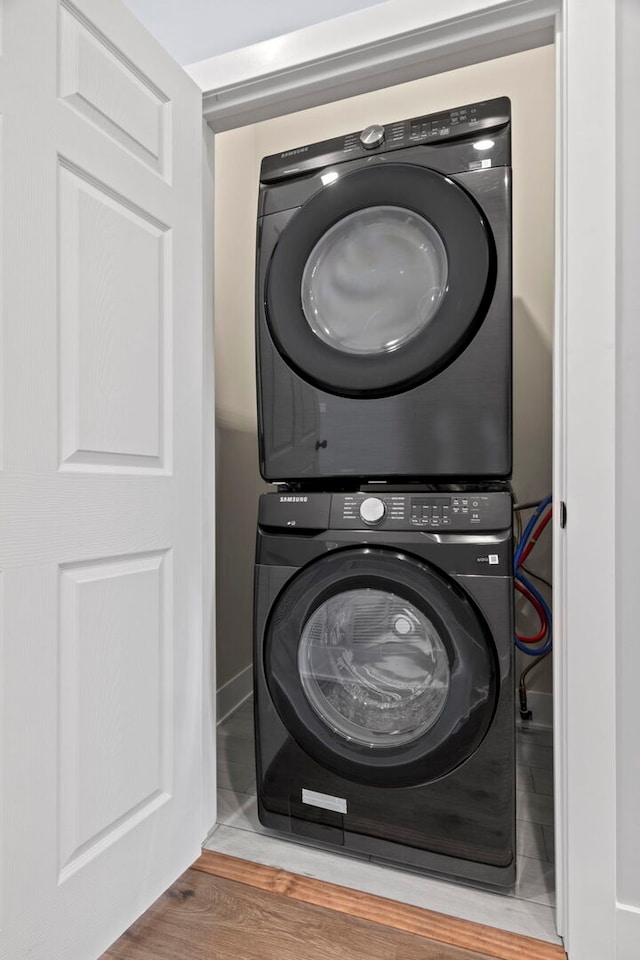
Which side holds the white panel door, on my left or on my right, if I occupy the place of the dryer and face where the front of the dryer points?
on my right

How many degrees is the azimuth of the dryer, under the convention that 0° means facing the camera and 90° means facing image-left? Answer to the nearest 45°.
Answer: approximately 0°
